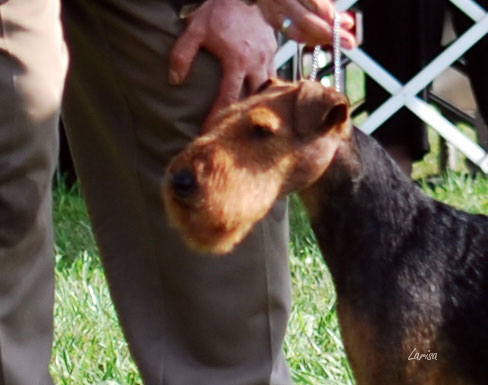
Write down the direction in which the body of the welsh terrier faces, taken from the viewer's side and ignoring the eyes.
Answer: to the viewer's left
